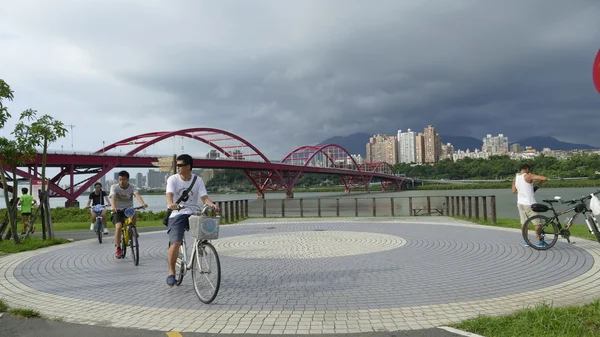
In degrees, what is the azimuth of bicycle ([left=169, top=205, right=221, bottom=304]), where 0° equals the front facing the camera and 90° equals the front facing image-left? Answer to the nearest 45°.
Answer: approximately 315°

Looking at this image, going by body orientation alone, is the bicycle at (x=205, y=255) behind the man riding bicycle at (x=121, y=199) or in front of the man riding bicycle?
in front

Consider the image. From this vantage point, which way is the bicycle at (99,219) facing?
toward the camera

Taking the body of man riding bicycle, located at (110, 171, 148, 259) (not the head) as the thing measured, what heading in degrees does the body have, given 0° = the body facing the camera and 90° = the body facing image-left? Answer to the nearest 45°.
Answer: approximately 315°

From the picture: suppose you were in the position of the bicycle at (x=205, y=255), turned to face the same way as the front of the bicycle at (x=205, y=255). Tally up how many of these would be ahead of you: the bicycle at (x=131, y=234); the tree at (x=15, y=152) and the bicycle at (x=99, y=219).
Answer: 0

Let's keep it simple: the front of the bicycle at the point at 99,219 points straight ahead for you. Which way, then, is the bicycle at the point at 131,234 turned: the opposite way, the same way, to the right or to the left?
the same way

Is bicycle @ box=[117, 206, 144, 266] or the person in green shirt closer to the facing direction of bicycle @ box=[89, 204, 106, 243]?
the bicycle

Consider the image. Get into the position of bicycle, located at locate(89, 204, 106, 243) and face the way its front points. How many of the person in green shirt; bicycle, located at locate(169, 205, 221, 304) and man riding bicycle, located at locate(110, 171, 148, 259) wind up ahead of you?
2

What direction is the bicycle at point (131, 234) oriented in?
toward the camera

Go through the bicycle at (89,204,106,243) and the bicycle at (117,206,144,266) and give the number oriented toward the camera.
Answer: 2

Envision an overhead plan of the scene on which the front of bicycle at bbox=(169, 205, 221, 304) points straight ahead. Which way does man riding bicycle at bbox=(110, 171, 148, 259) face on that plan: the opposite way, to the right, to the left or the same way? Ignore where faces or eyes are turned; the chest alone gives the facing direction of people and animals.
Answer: the same way

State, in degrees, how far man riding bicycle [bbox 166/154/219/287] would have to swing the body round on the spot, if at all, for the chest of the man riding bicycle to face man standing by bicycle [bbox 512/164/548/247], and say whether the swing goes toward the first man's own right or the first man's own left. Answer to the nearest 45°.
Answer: approximately 45° to the first man's own left
